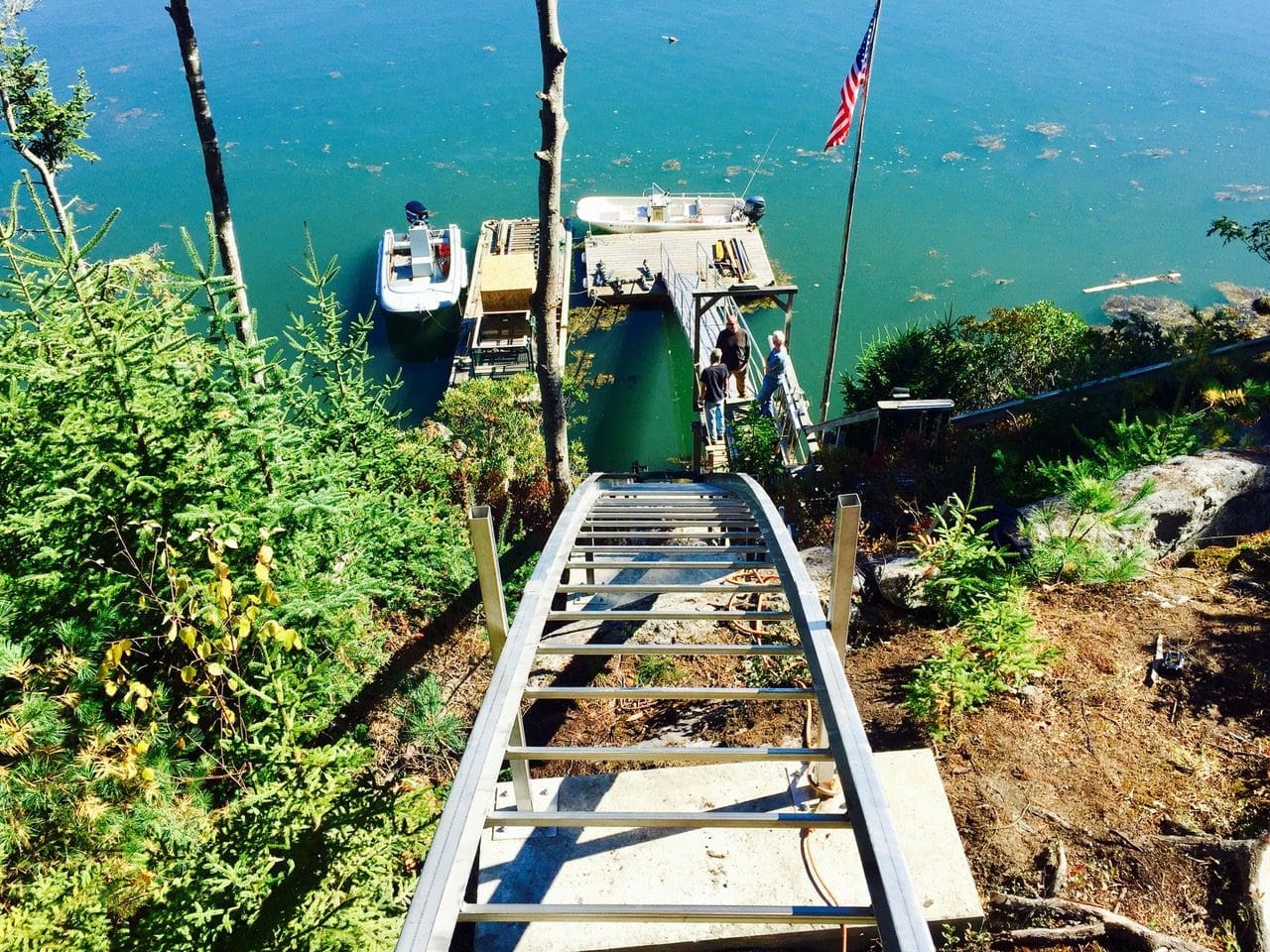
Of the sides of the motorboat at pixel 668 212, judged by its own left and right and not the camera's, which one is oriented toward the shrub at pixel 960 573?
left

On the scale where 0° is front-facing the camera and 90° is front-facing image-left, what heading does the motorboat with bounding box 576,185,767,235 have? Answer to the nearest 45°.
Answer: approximately 90°

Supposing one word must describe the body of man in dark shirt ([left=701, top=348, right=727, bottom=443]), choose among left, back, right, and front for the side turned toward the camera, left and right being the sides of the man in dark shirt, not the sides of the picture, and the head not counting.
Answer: back

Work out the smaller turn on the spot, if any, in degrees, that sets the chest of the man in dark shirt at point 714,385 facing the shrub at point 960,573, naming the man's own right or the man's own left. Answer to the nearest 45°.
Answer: approximately 180°

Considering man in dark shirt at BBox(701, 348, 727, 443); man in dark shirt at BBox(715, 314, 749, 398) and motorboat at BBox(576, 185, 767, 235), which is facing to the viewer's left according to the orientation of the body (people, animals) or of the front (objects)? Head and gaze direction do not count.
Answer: the motorboat

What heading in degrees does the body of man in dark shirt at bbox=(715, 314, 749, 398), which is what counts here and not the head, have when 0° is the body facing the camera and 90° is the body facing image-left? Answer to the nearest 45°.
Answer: approximately 0°

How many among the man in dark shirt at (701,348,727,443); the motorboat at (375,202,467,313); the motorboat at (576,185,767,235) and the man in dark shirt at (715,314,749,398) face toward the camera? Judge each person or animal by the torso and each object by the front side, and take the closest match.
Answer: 2

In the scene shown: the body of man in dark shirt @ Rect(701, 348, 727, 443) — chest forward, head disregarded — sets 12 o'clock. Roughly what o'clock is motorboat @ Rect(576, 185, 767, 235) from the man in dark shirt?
The motorboat is roughly at 12 o'clock from the man in dark shirt.

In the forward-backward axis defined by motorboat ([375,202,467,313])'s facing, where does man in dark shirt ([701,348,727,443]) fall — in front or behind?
in front

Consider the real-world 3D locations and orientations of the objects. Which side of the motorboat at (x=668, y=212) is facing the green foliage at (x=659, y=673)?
left

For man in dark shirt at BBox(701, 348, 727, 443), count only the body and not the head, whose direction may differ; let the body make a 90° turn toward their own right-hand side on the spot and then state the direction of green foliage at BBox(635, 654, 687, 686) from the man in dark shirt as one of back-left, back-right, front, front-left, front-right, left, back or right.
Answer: right

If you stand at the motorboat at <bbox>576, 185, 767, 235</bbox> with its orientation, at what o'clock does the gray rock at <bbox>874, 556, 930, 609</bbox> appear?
The gray rock is roughly at 9 o'clock from the motorboat.
